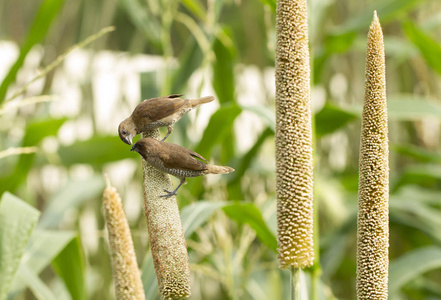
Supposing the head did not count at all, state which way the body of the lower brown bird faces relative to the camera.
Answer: to the viewer's left

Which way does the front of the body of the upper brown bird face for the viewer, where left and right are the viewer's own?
facing to the left of the viewer

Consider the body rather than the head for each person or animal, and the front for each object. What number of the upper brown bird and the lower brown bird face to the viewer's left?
2
